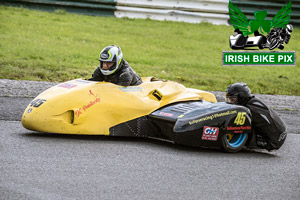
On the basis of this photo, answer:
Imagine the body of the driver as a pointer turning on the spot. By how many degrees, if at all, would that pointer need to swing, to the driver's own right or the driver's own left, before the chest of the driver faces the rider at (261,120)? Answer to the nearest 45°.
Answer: approximately 135° to the driver's own left

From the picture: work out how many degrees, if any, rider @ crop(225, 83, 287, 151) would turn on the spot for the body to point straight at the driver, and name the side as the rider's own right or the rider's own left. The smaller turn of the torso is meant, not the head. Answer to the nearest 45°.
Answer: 0° — they already face them

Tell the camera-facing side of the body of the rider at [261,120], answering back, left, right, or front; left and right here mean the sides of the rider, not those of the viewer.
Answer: left
